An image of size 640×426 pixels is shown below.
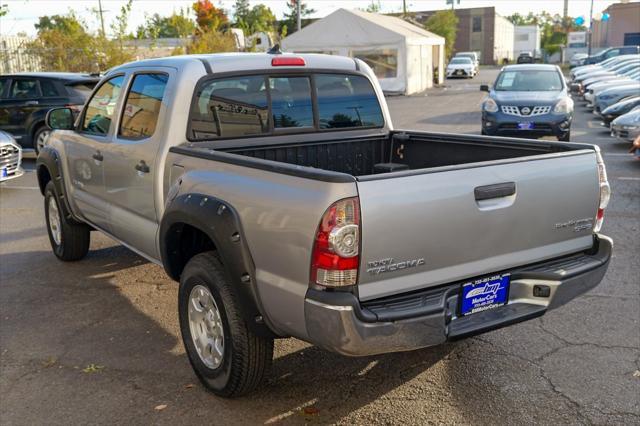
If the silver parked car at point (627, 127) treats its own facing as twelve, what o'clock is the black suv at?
The black suv is roughly at 1 o'clock from the silver parked car.

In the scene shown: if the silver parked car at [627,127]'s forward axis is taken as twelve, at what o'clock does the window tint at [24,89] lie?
The window tint is roughly at 1 o'clock from the silver parked car.

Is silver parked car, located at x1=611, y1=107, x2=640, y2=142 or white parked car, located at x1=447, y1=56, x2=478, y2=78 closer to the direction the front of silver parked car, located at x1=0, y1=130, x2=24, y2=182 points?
the silver parked car

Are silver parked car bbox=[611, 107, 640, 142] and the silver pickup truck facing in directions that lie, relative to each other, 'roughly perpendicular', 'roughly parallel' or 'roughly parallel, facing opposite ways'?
roughly perpendicular

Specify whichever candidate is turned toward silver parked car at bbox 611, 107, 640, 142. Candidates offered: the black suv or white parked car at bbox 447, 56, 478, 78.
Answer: the white parked car

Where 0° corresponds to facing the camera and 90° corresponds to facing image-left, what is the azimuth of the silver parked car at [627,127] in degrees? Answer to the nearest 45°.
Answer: approximately 45°

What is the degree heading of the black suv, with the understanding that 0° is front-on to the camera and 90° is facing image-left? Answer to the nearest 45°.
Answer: approximately 135°

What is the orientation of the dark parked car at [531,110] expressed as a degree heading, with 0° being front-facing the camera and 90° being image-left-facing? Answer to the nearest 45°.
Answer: approximately 0°

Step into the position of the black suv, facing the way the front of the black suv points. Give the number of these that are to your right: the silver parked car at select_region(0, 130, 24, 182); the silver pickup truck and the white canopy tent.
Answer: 1

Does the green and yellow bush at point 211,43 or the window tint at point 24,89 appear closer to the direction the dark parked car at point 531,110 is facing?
the window tint

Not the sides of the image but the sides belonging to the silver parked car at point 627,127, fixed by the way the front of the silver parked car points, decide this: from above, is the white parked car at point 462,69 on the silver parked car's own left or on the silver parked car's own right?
on the silver parked car's own right

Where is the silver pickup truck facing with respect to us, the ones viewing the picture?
facing away from the viewer and to the left of the viewer

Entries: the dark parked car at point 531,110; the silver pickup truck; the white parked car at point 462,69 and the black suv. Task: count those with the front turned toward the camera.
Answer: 2
